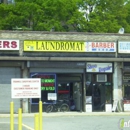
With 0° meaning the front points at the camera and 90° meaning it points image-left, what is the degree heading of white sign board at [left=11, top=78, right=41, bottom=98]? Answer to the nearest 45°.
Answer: approximately 0°

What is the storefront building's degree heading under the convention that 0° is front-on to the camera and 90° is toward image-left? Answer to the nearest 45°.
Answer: approximately 0°

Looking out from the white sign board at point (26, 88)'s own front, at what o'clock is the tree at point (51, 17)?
The tree is roughly at 6 o'clock from the white sign board.

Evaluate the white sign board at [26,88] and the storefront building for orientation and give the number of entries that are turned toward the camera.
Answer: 2

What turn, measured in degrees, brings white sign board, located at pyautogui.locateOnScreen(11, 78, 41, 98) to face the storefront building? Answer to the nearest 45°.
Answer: approximately 180°

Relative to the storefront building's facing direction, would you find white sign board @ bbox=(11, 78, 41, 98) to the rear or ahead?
ahead

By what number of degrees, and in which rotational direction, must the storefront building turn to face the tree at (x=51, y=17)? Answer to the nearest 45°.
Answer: approximately 180°

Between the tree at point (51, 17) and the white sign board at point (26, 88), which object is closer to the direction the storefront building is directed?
the white sign board
